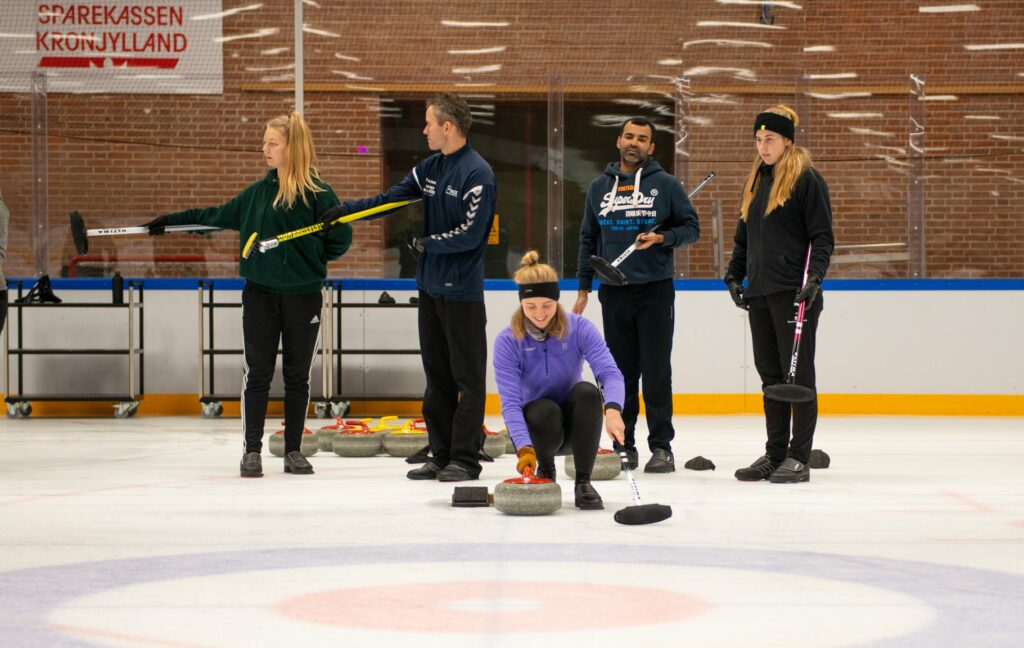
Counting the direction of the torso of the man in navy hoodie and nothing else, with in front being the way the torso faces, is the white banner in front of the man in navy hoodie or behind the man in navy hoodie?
behind

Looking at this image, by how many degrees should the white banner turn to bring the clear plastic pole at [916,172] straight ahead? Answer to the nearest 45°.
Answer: approximately 90° to its left

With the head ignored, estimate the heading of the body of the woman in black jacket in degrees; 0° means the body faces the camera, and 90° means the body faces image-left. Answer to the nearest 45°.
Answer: approximately 45°

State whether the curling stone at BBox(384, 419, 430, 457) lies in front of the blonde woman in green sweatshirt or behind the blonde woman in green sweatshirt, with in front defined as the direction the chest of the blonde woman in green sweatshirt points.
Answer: behind

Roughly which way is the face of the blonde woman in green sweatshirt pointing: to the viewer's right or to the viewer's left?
to the viewer's left

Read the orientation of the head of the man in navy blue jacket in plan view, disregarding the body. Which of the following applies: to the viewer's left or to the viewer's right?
to the viewer's left

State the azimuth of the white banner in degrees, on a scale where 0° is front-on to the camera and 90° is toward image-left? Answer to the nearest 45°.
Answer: approximately 0°

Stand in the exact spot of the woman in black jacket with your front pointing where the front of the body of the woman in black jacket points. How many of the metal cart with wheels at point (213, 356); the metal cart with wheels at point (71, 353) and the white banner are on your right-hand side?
3

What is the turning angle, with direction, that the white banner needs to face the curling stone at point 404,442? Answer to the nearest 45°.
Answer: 0° — it already faces it

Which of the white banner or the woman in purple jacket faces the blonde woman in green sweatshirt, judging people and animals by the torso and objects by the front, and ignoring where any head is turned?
the white banner

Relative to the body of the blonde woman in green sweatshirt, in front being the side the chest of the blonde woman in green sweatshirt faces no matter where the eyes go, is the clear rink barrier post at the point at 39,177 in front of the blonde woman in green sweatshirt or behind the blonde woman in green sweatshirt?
behind

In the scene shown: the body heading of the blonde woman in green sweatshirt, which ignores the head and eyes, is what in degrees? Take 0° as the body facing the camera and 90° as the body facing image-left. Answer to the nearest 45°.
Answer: approximately 0°

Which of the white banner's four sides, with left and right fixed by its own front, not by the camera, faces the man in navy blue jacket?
front
